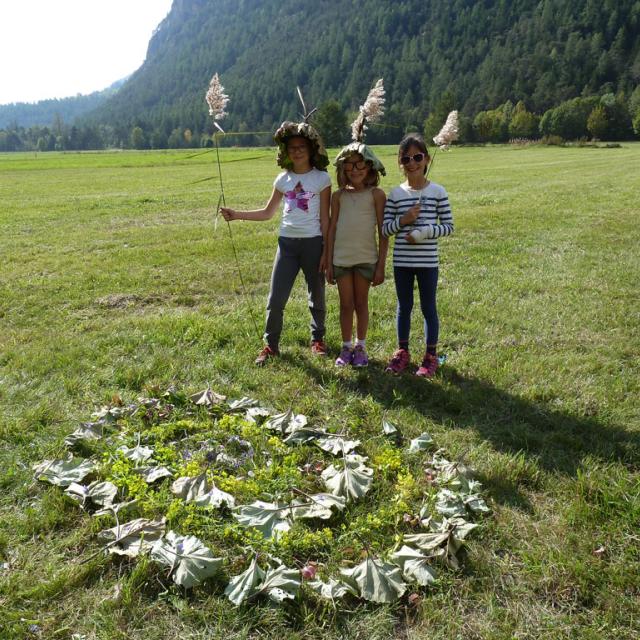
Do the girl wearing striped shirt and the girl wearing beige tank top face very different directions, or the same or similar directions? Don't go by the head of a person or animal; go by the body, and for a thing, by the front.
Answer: same or similar directions

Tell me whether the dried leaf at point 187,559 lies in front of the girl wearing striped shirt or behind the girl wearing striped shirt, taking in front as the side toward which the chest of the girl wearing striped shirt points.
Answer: in front

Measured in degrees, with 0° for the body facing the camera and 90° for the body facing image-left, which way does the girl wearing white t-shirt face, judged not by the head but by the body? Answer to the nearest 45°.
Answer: approximately 0°

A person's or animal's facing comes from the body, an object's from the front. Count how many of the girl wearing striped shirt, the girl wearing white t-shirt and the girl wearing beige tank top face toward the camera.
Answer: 3

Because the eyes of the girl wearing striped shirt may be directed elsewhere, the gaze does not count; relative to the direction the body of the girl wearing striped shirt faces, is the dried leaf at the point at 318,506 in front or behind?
in front

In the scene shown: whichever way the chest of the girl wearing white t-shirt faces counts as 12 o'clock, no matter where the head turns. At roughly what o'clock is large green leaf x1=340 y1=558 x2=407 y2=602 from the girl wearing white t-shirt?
The large green leaf is roughly at 12 o'clock from the girl wearing white t-shirt.

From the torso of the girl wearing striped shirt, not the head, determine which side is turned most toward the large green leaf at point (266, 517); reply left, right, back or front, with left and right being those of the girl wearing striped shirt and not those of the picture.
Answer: front

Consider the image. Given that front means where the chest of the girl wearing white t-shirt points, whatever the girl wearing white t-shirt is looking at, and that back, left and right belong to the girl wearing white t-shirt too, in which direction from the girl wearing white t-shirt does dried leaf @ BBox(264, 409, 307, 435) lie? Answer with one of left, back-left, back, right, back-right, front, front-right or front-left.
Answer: front

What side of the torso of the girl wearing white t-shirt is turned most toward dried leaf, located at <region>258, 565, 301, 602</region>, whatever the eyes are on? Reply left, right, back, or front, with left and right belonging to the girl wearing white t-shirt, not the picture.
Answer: front

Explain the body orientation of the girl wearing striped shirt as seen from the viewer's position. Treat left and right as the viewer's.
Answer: facing the viewer

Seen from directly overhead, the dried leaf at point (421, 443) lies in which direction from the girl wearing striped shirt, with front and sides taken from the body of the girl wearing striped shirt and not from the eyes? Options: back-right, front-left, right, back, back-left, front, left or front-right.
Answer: front

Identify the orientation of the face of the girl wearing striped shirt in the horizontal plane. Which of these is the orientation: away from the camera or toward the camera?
toward the camera

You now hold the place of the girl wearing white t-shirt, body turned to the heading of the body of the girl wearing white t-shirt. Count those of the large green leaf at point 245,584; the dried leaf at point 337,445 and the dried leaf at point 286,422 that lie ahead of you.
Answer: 3

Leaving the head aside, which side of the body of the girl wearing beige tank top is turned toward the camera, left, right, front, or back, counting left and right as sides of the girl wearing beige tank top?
front
